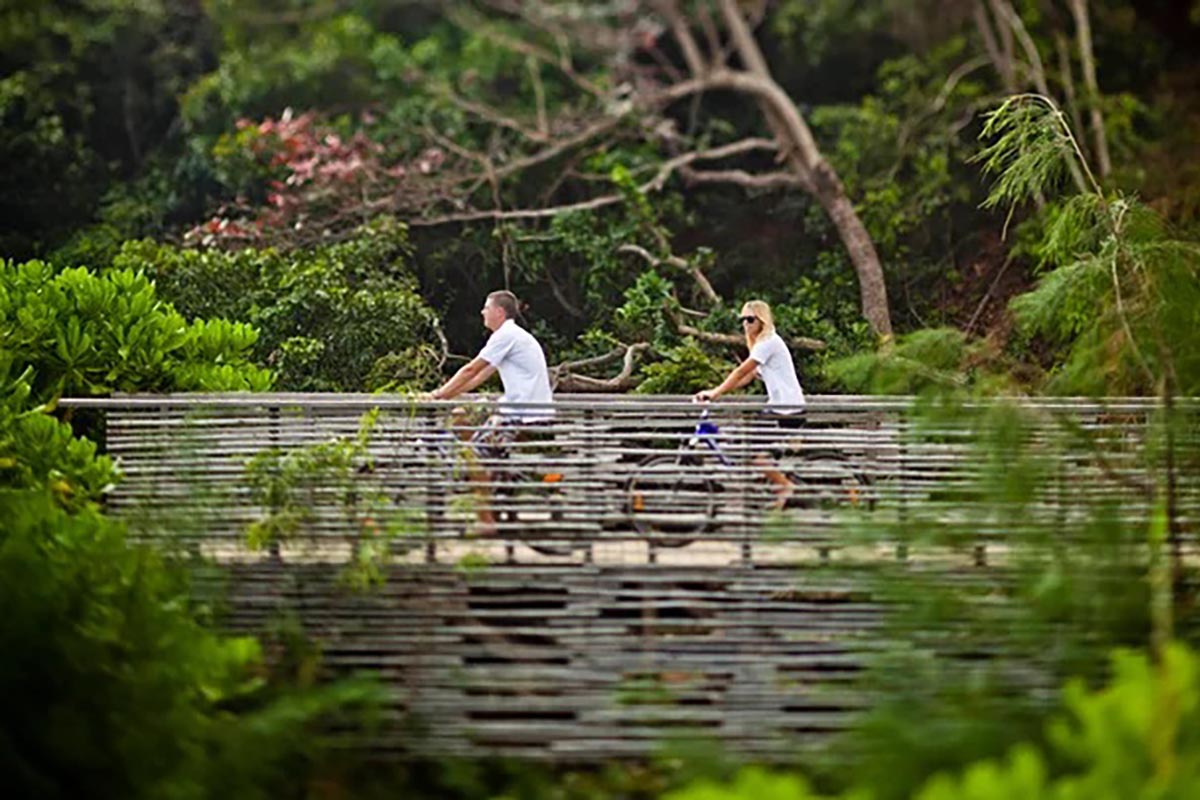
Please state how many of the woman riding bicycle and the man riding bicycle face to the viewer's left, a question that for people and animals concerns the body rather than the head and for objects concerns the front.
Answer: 2

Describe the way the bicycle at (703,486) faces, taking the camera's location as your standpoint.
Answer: facing to the left of the viewer

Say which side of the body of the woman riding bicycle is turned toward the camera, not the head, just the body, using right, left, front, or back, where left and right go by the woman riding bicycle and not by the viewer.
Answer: left

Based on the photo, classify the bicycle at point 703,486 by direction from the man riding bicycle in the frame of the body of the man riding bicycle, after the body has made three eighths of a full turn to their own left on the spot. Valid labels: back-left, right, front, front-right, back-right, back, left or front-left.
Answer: front

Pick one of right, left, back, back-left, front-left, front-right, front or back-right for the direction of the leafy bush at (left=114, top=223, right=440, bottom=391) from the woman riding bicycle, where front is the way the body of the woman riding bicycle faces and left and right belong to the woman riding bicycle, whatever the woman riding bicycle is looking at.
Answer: front-right

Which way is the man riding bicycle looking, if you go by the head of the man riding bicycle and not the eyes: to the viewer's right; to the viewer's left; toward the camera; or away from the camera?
to the viewer's left

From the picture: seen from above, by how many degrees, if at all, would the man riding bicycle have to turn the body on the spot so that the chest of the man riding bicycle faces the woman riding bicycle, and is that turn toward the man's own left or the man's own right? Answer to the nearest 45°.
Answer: approximately 180°

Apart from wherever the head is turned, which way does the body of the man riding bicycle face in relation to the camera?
to the viewer's left

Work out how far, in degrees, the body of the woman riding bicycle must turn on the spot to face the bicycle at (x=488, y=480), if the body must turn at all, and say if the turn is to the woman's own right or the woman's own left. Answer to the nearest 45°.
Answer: approximately 45° to the woman's own left
